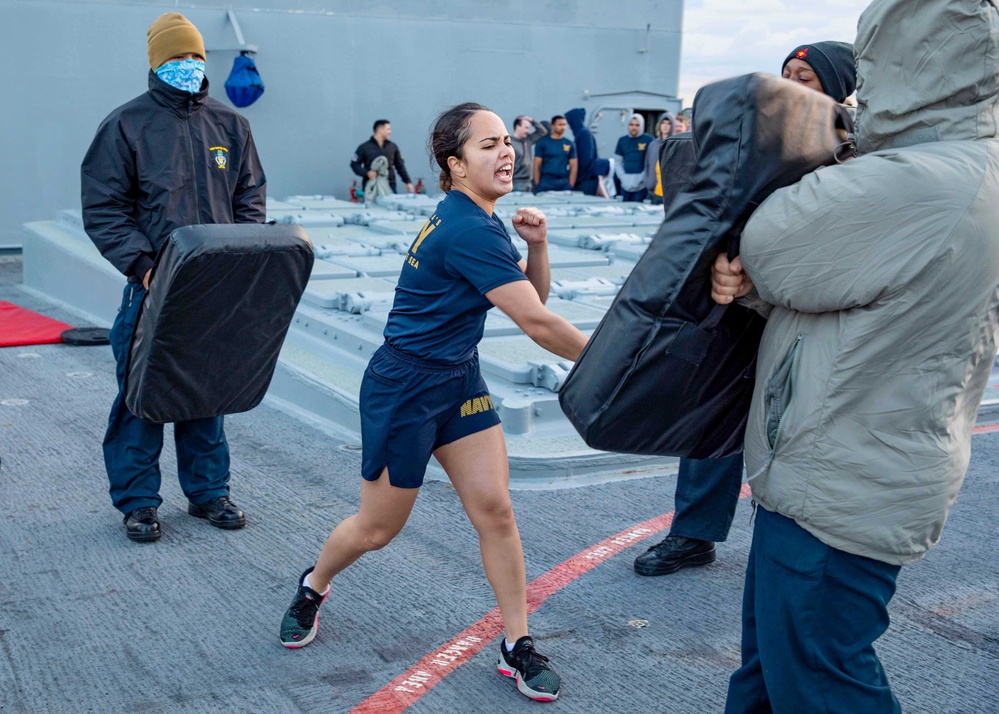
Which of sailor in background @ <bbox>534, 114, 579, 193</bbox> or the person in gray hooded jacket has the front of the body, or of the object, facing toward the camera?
the sailor in background

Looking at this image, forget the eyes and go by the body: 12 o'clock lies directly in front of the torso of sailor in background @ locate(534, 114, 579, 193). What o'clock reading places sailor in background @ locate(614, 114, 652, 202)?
sailor in background @ locate(614, 114, 652, 202) is roughly at 9 o'clock from sailor in background @ locate(534, 114, 579, 193).

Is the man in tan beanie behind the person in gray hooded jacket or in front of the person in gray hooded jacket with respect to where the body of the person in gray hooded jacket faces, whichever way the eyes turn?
in front

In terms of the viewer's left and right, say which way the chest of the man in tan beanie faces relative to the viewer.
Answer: facing the viewer and to the right of the viewer

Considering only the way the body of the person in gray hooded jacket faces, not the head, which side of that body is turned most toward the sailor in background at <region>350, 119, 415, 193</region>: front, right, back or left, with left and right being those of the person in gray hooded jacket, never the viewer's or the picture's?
front

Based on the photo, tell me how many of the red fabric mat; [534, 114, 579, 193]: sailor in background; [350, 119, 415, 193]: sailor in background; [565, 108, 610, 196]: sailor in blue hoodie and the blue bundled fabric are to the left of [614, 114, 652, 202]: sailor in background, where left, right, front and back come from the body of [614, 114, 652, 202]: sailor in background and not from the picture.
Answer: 0

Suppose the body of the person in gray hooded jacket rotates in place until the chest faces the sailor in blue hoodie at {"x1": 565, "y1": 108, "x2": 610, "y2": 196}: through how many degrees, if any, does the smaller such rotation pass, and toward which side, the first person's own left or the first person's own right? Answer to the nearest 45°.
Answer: approximately 45° to the first person's own right

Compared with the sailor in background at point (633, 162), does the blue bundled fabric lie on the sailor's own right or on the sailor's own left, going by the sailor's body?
on the sailor's own right

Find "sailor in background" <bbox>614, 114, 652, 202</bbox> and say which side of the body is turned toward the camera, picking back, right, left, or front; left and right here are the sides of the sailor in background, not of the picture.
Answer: front

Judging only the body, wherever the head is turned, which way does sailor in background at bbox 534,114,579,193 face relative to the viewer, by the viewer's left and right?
facing the viewer

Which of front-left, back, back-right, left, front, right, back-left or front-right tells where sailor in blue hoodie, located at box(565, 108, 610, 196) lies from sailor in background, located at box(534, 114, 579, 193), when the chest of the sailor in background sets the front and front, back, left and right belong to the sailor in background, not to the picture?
back-left

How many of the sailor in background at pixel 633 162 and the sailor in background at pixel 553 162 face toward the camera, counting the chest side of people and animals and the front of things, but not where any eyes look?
2

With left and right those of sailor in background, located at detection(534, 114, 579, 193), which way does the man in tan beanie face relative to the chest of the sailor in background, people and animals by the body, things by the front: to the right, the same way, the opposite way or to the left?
the same way

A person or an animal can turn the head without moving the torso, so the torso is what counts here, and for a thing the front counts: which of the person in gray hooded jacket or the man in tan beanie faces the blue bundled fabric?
the person in gray hooded jacket

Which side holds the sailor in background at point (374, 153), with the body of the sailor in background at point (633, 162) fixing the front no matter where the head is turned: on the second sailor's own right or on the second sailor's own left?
on the second sailor's own right

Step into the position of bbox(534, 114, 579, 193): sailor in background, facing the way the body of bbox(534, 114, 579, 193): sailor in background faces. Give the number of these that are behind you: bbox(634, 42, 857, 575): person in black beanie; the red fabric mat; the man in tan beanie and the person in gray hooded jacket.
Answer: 0

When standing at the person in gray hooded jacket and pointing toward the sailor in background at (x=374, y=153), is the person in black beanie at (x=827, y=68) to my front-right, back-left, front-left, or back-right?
front-right

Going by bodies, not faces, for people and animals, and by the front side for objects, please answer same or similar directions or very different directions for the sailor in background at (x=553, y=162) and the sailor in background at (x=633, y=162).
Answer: same or similar directions

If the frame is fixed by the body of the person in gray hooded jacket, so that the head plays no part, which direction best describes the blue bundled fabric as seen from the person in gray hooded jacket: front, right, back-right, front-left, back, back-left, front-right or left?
front

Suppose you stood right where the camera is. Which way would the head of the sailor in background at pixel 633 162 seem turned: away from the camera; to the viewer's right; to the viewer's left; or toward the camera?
toward the camera

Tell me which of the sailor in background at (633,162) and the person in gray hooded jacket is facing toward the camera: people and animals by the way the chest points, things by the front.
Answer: the sailor in background
